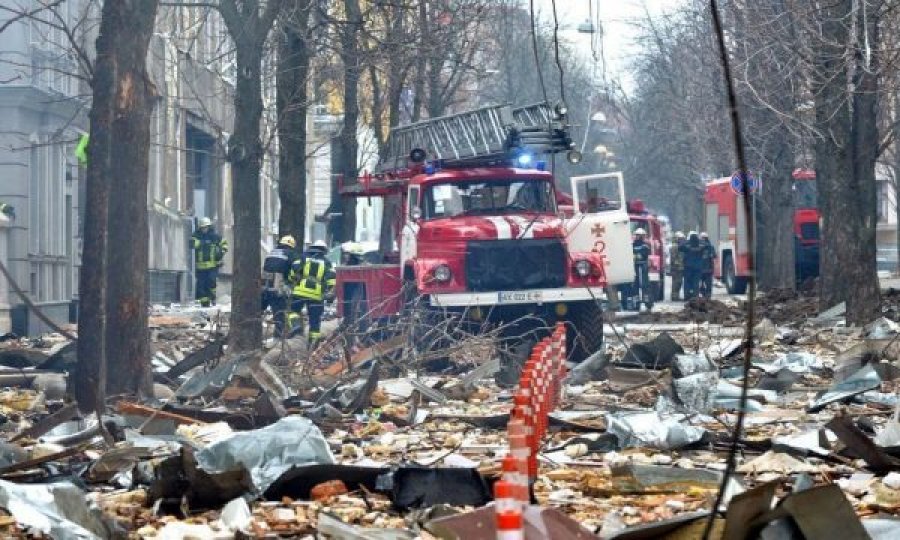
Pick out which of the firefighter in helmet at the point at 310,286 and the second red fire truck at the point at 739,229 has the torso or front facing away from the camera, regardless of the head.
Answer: the firefighter in helmet

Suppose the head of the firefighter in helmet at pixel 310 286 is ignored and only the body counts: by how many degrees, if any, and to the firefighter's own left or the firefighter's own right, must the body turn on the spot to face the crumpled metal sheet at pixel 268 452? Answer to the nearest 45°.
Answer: approximately 180°

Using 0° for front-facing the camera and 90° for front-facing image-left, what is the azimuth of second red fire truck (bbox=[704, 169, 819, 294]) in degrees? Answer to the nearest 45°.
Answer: approximately 315°

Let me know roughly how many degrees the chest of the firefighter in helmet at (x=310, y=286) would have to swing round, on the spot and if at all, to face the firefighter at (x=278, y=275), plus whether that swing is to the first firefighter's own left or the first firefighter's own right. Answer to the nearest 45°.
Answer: approximately 45° to the first firefighter's own left

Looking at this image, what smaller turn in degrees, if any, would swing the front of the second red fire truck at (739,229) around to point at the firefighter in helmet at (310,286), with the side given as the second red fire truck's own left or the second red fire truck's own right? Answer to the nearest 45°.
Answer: approximately 45° to the second red fire truck's own right

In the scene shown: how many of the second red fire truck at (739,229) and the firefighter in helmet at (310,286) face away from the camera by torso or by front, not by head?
1

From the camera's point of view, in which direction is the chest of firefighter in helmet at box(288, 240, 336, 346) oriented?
away from the camera

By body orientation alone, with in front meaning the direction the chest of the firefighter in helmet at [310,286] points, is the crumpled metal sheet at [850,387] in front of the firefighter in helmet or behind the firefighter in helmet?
behind

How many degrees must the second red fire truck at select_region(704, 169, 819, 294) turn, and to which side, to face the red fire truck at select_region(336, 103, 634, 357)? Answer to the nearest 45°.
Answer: approximately 45° to its right

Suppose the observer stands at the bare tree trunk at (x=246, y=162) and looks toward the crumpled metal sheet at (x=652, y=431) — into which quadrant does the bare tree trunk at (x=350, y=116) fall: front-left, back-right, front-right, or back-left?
back-left

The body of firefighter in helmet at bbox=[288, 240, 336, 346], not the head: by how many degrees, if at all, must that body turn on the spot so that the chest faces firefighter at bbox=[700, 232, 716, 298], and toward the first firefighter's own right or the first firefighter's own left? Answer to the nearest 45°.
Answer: approximately 45° to the first firefighter's own right
